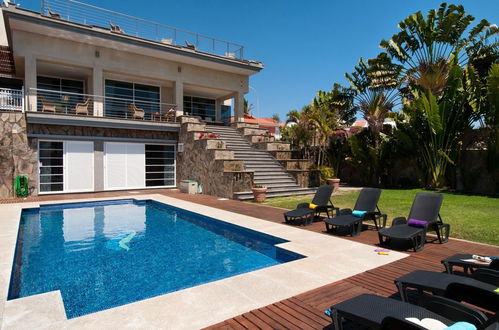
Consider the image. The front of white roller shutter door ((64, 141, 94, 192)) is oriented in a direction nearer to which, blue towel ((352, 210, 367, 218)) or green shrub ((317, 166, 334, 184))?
the blue towel

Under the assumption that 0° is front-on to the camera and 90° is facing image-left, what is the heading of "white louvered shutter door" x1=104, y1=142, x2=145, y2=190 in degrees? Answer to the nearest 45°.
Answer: approximately 0°

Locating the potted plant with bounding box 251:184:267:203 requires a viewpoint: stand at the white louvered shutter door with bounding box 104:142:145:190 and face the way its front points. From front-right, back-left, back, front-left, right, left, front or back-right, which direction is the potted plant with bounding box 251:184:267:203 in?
front-left

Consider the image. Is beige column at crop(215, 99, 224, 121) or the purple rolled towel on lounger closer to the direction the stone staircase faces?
the purple rolled towel on lounger

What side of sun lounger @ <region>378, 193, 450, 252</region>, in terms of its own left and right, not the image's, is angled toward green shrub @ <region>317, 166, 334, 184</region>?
right

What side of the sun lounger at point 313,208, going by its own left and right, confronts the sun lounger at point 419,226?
left

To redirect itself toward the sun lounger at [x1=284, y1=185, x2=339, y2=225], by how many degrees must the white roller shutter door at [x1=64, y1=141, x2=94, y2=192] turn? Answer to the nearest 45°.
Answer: approximately 45° to its left

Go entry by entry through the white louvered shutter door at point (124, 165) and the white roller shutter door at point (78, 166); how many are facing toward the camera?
2

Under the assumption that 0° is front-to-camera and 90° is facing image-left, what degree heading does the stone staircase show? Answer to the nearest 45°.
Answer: approximately 315°

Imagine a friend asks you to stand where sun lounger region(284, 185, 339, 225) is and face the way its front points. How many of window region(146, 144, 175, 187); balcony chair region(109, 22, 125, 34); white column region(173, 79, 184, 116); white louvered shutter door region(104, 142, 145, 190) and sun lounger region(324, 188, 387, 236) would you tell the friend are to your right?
4

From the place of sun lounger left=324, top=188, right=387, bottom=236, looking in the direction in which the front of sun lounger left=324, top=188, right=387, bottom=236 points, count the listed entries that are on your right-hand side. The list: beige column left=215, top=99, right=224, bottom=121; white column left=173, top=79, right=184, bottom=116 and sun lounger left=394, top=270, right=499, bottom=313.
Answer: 2

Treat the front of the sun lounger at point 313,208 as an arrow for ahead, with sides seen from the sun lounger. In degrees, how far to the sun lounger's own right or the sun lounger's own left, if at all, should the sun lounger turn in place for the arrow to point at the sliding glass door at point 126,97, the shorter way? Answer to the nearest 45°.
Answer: approximately 90° to the sun lounger's own right

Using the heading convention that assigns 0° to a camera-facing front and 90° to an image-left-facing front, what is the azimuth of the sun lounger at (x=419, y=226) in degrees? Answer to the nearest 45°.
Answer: approximately 45°

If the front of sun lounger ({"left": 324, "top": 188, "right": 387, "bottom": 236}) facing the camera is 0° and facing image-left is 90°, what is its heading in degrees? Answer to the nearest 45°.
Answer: approximately 45°

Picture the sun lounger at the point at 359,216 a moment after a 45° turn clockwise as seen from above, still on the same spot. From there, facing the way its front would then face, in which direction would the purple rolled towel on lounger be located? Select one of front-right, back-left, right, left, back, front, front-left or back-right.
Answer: back-left

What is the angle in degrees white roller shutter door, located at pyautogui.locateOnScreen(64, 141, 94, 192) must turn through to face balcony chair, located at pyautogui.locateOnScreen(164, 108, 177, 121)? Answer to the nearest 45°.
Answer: approximately 90° to its left
